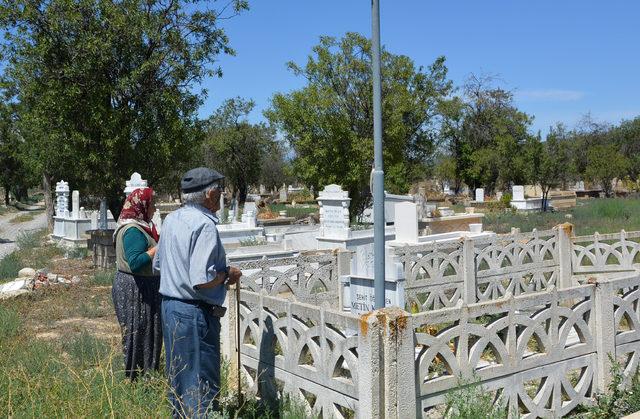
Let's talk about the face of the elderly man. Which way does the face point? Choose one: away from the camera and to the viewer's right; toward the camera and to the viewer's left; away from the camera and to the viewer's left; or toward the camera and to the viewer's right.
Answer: away from the camera and to the viewer's right

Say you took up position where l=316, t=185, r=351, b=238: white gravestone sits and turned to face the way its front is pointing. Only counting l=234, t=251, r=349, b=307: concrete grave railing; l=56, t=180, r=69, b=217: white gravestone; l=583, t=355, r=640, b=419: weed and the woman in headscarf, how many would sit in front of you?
3

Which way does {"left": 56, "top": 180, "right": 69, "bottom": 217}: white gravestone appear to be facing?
toward the camera

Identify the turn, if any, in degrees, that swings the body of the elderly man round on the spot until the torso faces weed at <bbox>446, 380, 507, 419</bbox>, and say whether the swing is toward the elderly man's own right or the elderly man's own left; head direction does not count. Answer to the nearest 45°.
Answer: approximately 45° to the elderly man's own right

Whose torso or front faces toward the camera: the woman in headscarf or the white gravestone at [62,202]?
the white gravestone

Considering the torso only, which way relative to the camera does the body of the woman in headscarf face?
to the viewer's right

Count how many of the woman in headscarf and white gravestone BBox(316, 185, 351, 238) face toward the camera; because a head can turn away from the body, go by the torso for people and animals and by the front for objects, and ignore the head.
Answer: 1

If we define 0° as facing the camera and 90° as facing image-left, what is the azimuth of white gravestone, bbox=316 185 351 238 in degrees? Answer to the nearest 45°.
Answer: approximately 0°

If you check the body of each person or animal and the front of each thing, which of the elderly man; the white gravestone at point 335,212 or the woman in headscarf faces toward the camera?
the white gravestone

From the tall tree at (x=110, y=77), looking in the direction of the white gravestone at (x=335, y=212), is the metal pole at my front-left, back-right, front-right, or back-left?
front-right

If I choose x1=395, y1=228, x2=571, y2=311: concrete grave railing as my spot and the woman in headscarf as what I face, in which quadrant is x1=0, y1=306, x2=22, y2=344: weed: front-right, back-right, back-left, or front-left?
front-right

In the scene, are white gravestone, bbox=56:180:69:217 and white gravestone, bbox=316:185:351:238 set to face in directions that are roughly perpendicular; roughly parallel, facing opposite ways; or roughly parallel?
roughly parallel

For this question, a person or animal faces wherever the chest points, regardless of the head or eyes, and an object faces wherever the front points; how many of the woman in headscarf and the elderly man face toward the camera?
0

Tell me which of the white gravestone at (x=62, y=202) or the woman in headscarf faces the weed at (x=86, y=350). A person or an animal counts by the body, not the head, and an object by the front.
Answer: the white gravestone

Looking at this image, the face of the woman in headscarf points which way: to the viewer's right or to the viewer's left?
to the viewer's right

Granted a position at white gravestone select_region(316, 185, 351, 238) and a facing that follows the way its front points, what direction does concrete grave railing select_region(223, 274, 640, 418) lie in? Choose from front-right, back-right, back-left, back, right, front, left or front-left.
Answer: front
